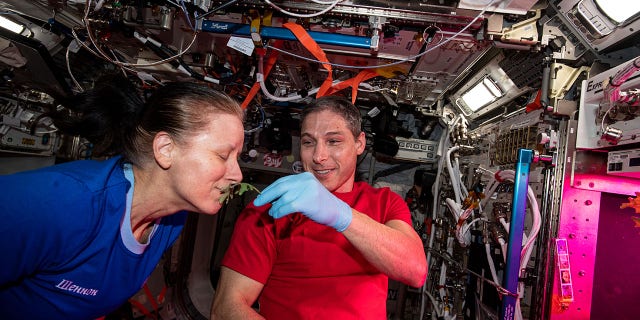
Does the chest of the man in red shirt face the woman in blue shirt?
no

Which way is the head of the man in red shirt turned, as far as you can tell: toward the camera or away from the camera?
toward the camera

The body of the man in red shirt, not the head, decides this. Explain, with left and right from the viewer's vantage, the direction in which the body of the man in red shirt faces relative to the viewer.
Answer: facing the viewer
